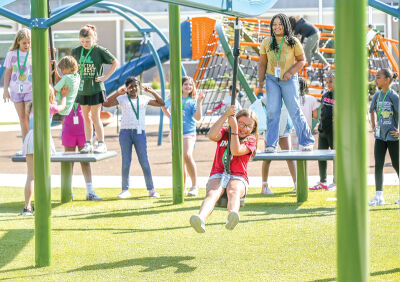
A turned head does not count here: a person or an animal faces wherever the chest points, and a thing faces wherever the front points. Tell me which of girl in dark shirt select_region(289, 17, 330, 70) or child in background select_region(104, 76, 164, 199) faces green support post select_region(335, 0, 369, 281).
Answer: the child in background

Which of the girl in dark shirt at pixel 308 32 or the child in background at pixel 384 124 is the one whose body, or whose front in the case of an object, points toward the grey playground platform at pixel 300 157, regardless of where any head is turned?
the child in background

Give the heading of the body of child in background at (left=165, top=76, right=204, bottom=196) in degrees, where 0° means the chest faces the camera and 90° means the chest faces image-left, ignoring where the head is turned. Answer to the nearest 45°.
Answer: approximately 0°

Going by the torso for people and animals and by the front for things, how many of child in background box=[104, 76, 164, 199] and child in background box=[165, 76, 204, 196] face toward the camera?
2

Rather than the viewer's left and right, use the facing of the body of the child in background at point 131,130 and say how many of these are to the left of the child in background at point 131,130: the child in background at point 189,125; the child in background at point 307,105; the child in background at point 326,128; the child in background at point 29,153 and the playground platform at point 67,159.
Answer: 3

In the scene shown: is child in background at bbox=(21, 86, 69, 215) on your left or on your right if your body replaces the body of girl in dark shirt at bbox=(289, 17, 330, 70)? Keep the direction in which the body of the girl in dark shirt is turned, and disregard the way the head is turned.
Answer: on your left

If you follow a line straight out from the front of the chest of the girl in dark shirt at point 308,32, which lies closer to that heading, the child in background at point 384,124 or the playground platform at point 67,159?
the playground platform
